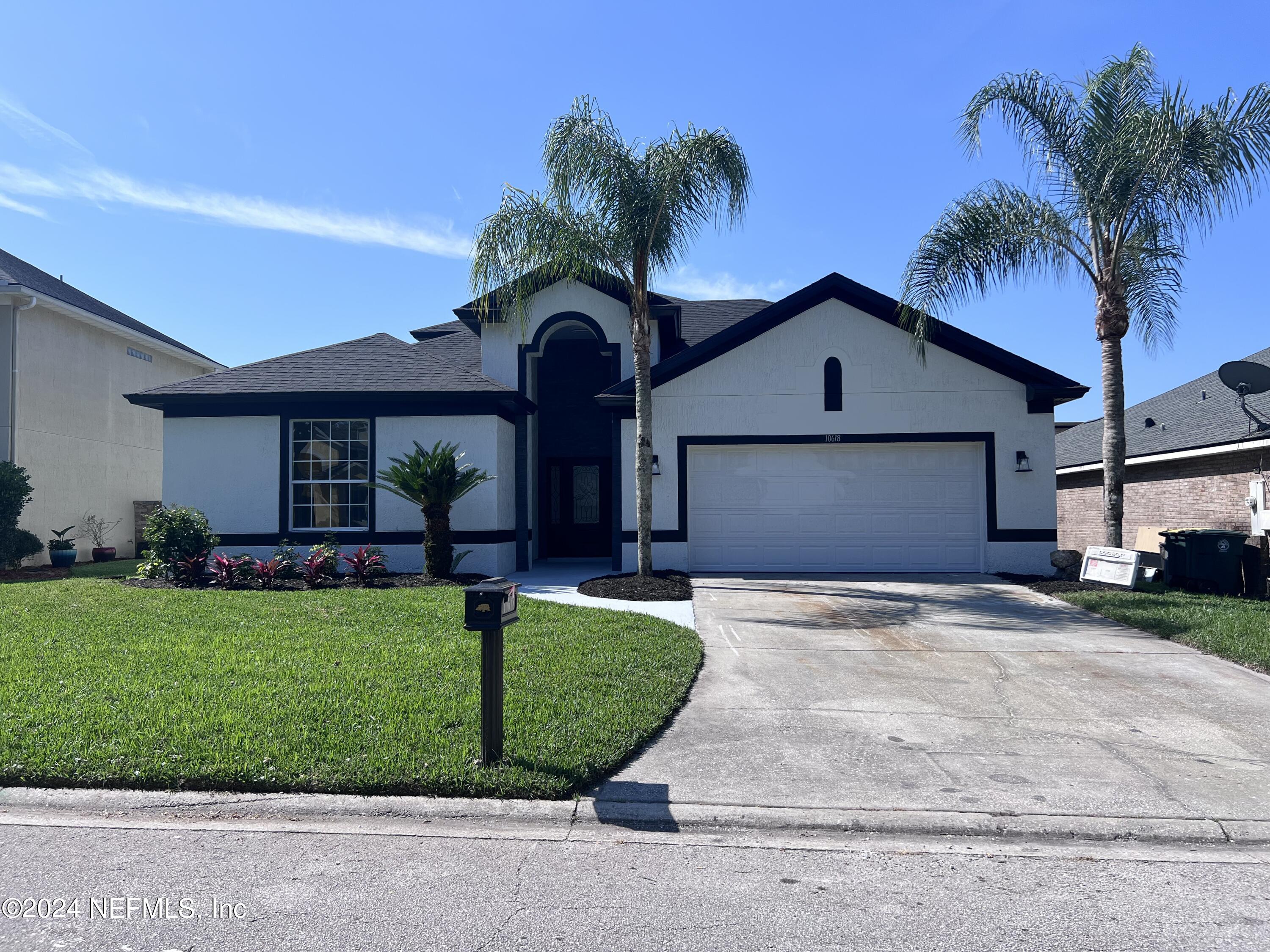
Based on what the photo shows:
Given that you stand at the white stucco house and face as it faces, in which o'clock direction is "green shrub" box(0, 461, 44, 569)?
The green shrub is roughly at 3 o'clock from the white stucco house.

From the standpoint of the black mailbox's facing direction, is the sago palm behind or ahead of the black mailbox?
behind

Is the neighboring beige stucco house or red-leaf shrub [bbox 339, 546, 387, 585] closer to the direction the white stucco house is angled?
the red-leaf shrub

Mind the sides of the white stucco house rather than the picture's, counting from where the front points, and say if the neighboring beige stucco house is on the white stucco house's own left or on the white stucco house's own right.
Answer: on the white stucco house's own right

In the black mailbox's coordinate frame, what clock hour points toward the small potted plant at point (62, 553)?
The small potted plant is roughly at 5 o'clock from the black mailbox.

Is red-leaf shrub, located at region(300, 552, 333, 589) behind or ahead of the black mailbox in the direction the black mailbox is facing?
behind

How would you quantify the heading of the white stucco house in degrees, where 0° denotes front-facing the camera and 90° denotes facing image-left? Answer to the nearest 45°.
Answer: approximately 0°

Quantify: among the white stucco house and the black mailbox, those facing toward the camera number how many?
2

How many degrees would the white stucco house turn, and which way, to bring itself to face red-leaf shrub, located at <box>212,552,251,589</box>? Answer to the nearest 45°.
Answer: approximately 90° to its right

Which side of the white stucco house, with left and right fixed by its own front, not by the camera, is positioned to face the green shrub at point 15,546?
right

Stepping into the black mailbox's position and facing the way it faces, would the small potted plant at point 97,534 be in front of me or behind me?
behind
